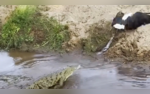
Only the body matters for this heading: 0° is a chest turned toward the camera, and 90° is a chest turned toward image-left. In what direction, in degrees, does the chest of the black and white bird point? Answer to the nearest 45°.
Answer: approximately 90°

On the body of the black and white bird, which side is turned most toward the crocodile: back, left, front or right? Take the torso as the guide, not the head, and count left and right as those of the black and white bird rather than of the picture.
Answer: front
